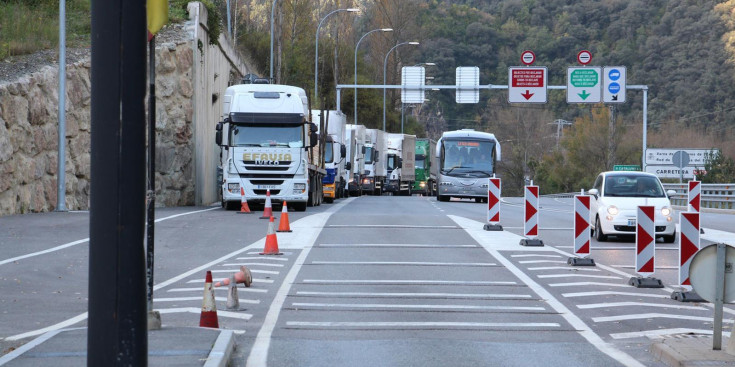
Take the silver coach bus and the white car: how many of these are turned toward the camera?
2

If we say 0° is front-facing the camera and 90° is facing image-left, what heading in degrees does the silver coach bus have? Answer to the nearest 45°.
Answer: approximately 0°

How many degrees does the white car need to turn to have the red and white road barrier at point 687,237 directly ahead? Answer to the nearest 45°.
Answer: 0° — it already faces it

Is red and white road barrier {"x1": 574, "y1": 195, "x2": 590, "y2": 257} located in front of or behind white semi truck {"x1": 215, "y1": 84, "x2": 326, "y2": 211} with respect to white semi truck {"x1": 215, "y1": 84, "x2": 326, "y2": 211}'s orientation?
in front

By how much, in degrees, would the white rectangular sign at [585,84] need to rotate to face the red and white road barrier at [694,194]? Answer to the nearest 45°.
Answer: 0° — it already faces it

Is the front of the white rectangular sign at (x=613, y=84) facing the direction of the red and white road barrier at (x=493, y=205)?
yes

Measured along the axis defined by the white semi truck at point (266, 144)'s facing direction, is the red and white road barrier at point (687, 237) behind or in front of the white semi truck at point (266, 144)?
in front

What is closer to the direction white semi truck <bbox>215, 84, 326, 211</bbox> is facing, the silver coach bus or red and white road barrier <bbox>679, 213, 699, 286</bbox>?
the red and white road barrier

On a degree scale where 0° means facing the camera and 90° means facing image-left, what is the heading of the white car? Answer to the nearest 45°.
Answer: approximately 0°

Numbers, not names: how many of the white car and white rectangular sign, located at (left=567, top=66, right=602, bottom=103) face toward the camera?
2

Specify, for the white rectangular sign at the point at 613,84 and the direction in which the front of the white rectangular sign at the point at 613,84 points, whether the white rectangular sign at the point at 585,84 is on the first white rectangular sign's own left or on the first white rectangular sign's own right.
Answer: on the first white rectangular sign's own right
